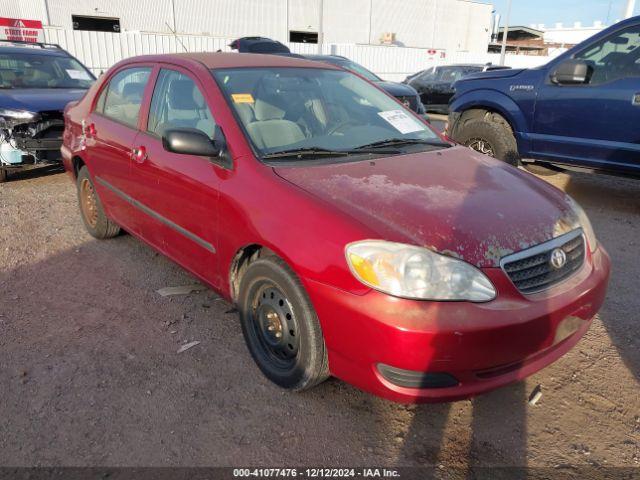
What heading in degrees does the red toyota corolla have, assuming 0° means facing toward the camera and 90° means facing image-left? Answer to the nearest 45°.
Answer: approximately 315°

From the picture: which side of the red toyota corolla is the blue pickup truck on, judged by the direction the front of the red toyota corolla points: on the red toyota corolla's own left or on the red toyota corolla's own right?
on the red toyota corolla's own left

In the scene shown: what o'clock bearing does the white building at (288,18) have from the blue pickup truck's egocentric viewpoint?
The white building is roughly at 2 o'clock from the blue pickup truck.

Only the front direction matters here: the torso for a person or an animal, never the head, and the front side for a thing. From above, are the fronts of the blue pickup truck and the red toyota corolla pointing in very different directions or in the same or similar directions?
very different directions

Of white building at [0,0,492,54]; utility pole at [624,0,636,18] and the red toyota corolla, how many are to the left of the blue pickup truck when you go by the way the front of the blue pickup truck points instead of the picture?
1

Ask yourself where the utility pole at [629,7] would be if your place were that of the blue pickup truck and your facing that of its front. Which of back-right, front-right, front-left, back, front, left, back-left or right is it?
right

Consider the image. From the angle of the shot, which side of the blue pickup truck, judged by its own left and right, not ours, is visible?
left

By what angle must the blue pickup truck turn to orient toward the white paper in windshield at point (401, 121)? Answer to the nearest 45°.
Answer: approximately 90° to its left

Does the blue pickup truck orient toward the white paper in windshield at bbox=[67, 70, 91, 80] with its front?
yes

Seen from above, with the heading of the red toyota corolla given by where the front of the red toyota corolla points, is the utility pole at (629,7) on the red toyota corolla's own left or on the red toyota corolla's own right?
on the red toyota corolla's own left

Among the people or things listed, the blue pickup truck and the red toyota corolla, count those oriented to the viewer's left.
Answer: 1

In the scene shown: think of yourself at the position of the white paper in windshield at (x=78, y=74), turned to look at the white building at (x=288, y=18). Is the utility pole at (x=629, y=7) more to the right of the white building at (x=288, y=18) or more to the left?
right

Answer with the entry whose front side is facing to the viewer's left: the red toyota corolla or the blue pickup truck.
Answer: the blue pickup truck

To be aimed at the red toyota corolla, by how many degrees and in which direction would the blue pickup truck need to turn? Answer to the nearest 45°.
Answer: approximately 90° to its left

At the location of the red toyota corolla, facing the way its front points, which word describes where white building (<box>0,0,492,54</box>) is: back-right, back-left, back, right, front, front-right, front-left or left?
back-left

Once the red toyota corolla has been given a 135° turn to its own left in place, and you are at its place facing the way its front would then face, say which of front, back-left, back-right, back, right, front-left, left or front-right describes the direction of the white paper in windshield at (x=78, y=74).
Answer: front-left
